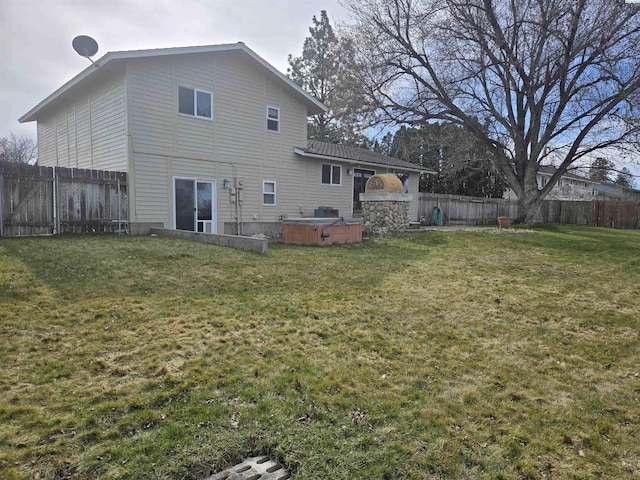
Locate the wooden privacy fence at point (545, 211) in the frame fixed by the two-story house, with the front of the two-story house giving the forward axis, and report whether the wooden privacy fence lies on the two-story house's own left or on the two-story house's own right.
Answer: on the two-story house's own right

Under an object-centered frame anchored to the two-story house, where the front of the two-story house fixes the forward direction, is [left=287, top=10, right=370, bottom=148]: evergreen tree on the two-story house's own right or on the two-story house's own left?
on the two-story house's own right

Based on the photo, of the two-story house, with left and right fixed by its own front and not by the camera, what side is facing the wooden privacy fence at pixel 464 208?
right

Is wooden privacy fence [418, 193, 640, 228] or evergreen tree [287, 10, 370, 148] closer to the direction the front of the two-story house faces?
the evergreen tree

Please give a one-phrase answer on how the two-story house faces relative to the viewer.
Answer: facing away from the viewer and to the left of the viewer

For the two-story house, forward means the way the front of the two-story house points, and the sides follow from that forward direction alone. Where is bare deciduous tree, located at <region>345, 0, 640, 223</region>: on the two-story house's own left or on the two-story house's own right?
on the two-story house's own right

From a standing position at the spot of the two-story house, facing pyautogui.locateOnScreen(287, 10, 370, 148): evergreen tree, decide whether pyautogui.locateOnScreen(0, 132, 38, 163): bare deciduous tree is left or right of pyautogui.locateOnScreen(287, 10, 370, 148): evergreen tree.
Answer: left

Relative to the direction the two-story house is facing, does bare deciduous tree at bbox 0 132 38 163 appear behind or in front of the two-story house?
in front
